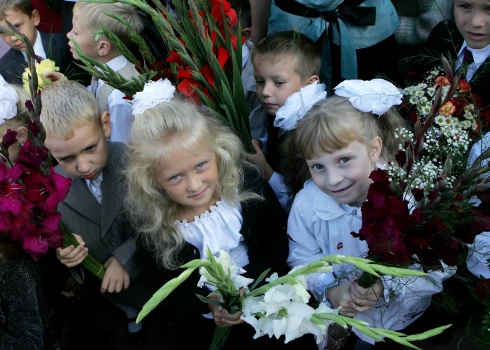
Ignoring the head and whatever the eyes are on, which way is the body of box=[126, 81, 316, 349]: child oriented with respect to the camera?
toward the camera

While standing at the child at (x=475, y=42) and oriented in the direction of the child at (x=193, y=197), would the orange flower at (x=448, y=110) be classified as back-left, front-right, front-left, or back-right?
front-left

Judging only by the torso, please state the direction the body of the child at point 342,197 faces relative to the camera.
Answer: toward the camera

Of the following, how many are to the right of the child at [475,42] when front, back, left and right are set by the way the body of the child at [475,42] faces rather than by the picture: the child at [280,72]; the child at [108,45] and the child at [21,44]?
3

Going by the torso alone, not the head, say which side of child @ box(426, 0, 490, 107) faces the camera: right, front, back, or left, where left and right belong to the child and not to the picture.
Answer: front

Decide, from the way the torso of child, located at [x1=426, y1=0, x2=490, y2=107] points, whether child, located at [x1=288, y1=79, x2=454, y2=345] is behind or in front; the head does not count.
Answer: in front

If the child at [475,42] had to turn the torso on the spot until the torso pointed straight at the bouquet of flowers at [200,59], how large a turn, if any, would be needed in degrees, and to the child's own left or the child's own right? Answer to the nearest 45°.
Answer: approximately 45° to the child's own right

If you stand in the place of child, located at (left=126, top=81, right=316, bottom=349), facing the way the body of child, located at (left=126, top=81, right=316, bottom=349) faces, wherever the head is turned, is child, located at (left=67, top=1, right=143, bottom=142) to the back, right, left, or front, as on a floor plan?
back

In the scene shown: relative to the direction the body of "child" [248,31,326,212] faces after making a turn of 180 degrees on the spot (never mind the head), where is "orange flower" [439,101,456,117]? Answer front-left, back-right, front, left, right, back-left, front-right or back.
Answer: right

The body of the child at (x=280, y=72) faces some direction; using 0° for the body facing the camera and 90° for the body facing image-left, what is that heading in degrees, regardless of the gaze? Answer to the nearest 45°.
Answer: approximately 45°

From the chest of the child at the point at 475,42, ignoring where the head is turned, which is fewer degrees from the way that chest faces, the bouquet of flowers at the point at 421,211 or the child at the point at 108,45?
the bouquet of flowers

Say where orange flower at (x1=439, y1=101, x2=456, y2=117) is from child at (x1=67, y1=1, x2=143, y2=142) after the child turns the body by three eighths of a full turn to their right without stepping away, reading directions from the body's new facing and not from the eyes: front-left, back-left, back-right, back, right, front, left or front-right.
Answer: right

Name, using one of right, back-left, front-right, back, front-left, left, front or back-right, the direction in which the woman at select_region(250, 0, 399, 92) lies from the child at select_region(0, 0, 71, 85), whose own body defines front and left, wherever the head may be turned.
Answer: left

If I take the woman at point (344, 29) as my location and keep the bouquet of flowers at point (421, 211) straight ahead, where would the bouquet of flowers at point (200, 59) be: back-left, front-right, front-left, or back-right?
front-right

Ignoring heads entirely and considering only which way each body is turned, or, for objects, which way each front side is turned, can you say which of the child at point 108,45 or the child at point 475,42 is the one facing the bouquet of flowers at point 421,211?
the child at point 475,42
